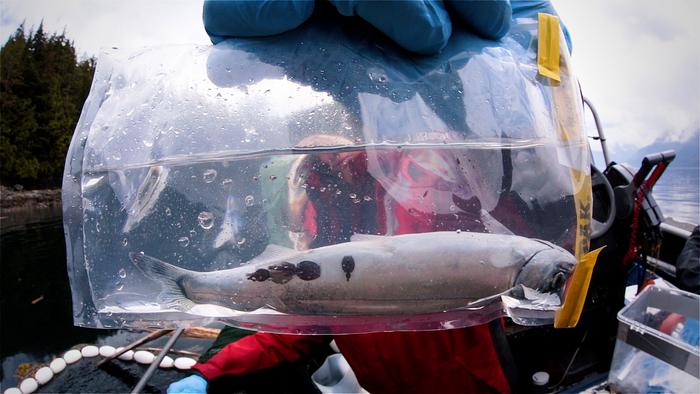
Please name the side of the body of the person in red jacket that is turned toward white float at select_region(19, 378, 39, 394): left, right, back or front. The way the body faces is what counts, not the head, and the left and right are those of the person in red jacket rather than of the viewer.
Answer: right

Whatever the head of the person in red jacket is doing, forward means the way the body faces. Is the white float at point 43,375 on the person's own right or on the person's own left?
on the person's own right

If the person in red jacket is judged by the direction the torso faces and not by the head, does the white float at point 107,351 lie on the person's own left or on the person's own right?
on the person's own right

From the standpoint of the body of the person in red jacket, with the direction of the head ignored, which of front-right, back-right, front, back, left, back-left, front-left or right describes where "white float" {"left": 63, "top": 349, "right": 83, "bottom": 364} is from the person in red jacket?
right

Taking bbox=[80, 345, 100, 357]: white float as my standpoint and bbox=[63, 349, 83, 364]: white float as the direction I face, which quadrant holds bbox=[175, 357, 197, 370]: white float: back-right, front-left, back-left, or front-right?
back-left

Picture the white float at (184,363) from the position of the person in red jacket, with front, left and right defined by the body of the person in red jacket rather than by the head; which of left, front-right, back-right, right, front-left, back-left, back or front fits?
right

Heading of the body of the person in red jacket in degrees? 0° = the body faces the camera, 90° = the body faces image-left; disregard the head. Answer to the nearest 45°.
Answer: approximately 45°

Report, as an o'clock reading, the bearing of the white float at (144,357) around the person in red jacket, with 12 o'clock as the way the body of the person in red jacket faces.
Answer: The white float is roughly at 3 o'clock from the person in red jacket.

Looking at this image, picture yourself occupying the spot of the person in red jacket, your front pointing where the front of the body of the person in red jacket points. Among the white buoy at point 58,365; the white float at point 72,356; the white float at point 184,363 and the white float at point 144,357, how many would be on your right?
4
